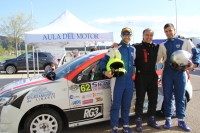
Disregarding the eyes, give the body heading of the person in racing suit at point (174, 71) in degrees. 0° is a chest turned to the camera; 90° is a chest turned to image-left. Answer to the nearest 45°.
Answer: approximately 0°

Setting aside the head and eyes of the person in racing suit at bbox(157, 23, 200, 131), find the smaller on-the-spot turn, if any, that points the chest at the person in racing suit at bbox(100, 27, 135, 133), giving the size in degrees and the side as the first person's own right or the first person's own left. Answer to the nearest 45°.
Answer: approximately 45° to the first person's own right

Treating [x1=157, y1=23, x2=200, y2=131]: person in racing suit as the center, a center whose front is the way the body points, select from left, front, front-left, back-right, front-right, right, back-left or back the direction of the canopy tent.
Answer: back-right

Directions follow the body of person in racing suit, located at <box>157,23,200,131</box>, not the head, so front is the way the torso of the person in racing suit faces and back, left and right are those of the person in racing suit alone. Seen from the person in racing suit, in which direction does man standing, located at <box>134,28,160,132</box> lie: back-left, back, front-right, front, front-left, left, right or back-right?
front-right

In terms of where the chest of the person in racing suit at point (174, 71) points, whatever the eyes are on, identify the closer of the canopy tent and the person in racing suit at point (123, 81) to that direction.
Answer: the person in racing suit

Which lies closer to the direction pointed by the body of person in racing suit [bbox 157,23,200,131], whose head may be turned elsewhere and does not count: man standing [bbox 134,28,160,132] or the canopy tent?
the man standing
